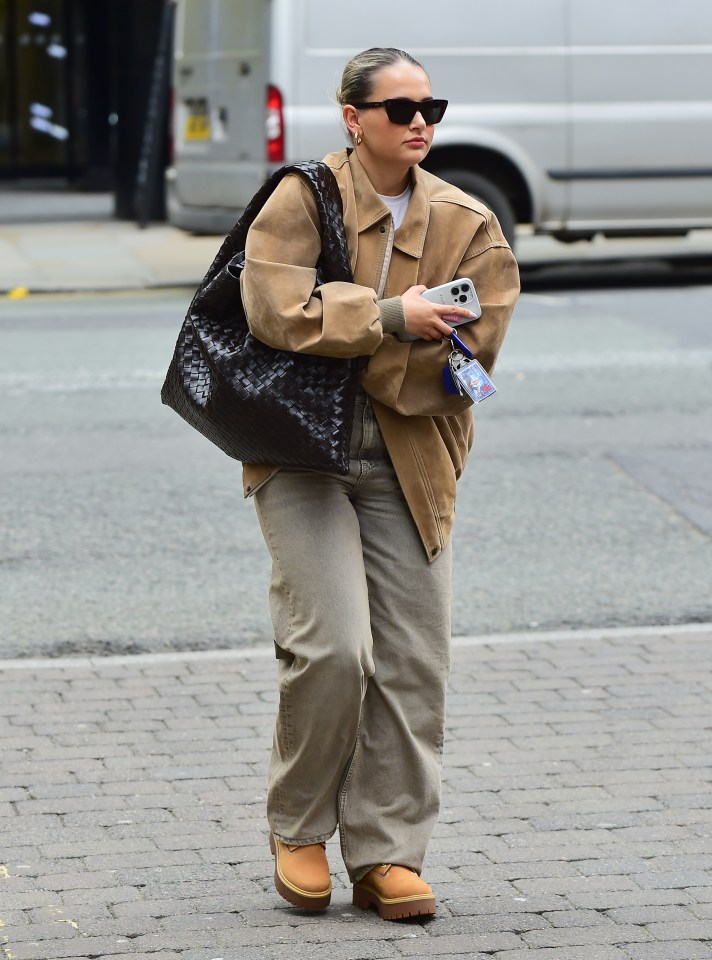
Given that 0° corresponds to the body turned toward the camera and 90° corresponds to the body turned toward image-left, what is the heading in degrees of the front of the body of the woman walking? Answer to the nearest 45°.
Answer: approximately 315°

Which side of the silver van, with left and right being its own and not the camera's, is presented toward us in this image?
right

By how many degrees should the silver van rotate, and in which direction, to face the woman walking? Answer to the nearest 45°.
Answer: approximately 90° to its right

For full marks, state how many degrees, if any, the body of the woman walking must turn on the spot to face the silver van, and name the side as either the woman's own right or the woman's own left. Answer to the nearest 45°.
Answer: approximately 135° to the woman's own left
